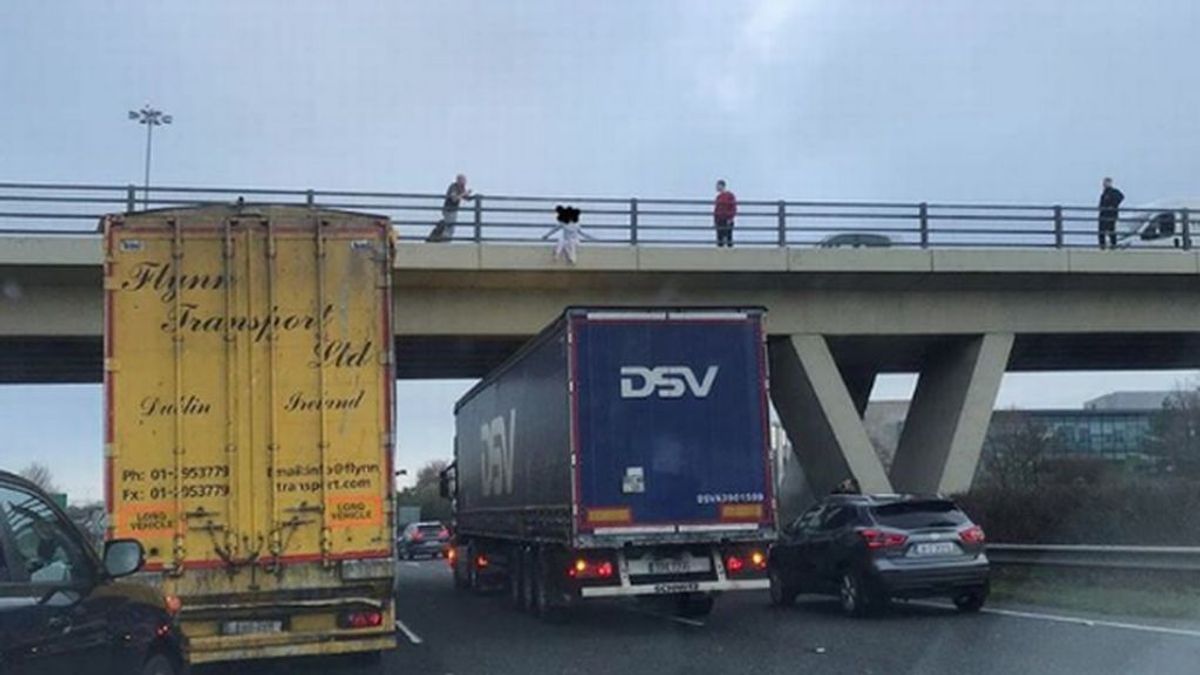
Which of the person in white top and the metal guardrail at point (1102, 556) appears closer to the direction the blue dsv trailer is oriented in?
the person in white top

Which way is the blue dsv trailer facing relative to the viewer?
away from the camera

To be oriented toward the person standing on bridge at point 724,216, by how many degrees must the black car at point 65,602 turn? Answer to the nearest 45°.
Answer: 0° — it already faces them

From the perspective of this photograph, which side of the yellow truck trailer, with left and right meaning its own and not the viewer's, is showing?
back

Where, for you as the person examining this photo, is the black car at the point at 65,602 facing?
facing away from the viewer and to the right of the viewer

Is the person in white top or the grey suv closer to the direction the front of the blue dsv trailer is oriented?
the person in white top

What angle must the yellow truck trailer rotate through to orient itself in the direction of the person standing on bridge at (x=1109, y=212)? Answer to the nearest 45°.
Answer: approximately 45° to its right

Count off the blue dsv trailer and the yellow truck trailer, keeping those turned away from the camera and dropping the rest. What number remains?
2

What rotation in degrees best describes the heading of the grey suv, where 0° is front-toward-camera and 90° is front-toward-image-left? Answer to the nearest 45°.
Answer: approximately 135°
